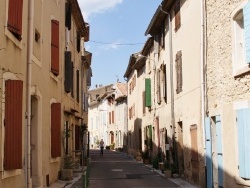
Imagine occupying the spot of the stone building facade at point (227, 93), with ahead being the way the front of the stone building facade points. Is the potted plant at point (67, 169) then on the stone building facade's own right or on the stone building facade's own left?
on the stone building facade's own right

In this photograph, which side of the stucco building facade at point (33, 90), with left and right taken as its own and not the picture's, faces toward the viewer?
right

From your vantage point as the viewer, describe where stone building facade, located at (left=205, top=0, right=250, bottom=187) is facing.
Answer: facing the viewer and to the left of the viewer

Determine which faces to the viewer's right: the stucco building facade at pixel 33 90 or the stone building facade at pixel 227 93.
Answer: the stucco building facade at pixel 33 90

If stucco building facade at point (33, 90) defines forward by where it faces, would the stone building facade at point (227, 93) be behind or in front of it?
in front

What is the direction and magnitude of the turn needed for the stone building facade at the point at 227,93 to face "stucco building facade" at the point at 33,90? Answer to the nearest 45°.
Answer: approximately 45° to its right

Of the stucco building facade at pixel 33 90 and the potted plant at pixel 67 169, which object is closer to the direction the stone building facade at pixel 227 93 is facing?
the stucco building facade

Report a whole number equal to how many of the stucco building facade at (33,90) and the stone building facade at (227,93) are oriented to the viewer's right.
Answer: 1
